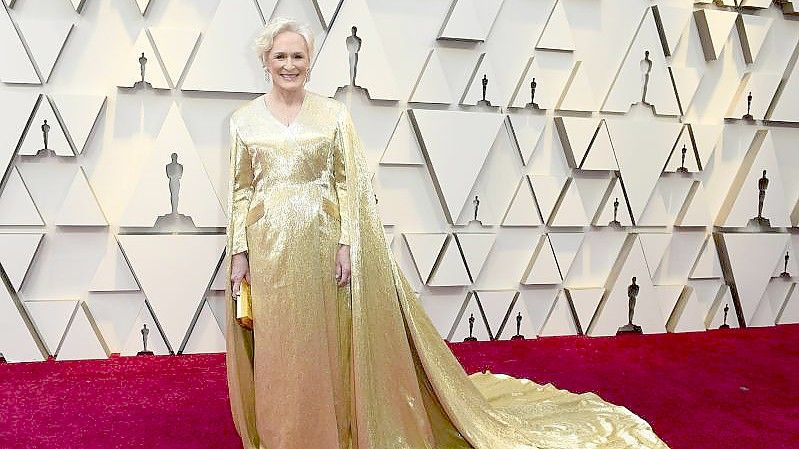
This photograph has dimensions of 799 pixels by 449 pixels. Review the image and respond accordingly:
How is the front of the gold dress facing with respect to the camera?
toward the camera
